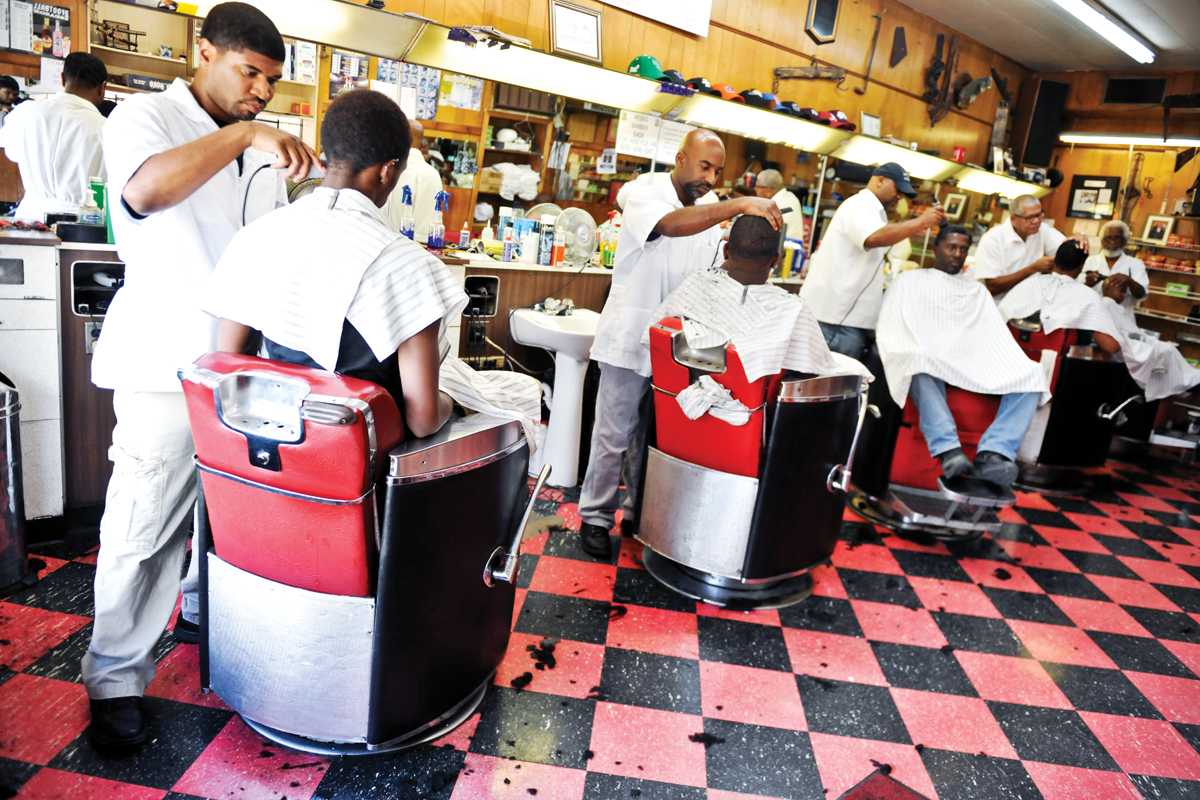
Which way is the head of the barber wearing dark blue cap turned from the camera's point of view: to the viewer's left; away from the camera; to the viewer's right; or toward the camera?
to the viewer's right

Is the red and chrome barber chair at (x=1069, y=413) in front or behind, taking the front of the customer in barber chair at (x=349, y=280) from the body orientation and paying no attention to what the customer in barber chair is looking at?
in front

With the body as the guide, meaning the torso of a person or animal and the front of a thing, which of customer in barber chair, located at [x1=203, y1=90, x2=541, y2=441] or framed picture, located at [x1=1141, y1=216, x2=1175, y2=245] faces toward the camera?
the framed picture

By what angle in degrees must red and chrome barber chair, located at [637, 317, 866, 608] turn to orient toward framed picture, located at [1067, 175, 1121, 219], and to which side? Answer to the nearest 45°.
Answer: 0° — it already faces it

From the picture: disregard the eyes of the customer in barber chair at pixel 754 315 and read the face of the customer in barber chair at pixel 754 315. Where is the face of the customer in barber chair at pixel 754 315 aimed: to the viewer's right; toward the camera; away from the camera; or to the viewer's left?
away from the camera

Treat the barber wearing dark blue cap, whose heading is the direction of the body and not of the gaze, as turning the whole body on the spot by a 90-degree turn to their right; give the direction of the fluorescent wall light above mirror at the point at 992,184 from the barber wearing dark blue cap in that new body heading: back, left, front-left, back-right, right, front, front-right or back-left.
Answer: back

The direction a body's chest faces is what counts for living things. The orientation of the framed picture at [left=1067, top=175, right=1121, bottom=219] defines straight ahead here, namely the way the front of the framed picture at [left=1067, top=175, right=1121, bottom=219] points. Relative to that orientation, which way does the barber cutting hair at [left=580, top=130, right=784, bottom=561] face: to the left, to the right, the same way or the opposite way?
to the left

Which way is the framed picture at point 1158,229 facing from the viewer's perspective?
toward the camera

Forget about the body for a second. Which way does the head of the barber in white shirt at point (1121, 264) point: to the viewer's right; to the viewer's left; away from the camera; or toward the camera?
toward the camera

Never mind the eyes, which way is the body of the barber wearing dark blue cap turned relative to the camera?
to the viewer's right

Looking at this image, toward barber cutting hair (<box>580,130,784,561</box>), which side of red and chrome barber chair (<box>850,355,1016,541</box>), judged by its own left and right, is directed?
right

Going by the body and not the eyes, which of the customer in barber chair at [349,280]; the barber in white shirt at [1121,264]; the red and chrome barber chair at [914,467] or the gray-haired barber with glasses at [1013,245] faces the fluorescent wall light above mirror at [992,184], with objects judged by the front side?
the customer in barber chair

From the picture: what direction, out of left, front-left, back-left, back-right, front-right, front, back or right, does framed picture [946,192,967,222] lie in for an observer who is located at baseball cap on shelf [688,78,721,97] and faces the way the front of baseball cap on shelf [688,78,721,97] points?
left

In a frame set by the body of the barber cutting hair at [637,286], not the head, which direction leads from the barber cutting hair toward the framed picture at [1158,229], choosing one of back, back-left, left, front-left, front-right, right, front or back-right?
left

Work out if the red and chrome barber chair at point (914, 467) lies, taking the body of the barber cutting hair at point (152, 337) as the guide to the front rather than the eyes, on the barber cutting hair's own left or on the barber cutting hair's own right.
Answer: on the barber cutting hair's own left

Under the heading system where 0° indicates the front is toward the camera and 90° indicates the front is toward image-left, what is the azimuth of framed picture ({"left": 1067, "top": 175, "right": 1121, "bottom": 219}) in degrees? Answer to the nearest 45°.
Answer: approximately 0°

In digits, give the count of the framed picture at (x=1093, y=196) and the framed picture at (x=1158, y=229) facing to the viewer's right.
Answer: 0

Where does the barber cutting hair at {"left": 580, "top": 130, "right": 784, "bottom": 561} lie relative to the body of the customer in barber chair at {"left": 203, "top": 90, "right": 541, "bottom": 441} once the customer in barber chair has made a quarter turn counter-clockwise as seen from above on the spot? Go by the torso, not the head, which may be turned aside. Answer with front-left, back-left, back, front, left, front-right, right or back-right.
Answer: right

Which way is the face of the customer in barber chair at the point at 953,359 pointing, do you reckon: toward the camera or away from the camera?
toward the camera
